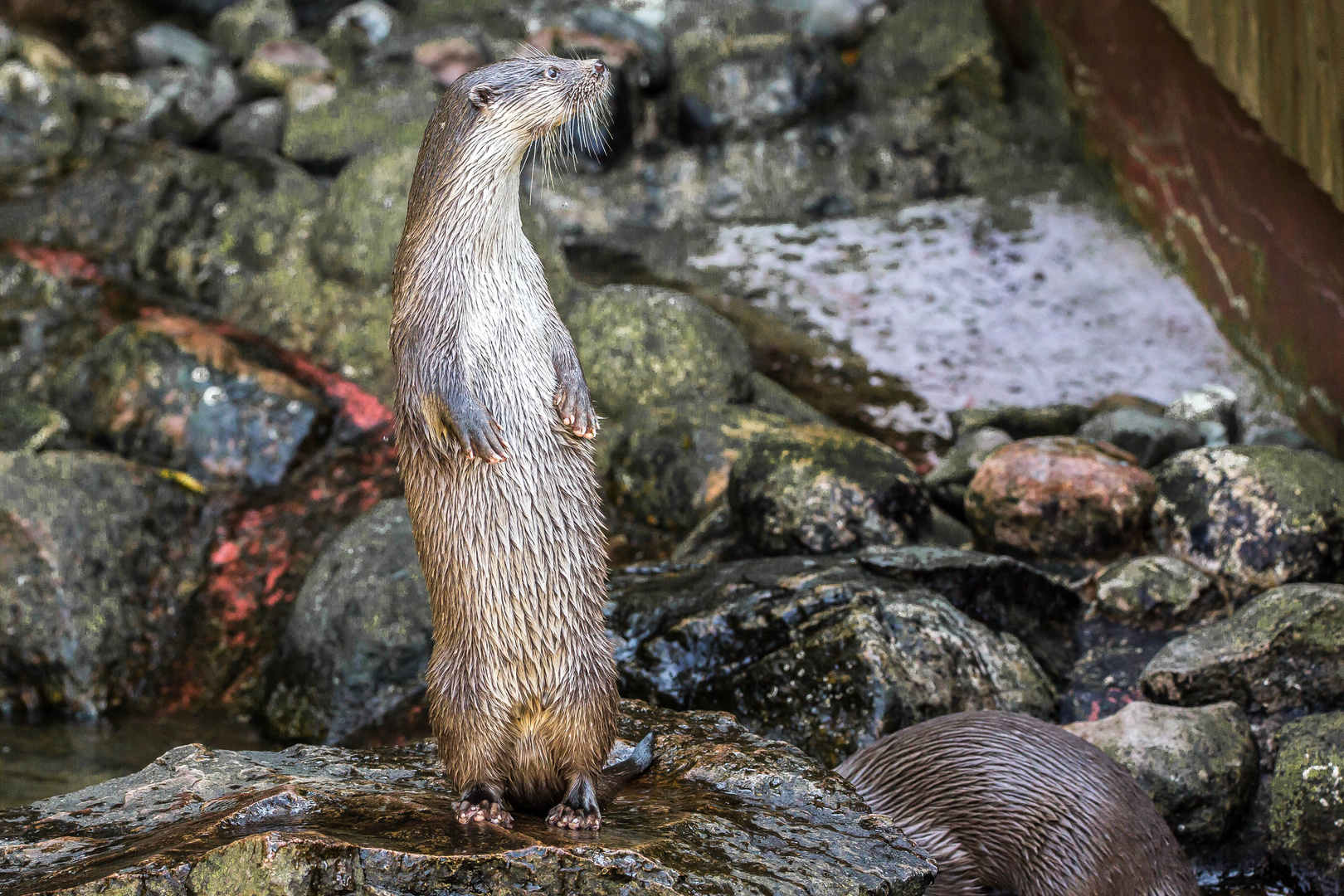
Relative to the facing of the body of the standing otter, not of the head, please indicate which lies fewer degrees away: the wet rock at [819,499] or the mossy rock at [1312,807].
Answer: the mossy rock

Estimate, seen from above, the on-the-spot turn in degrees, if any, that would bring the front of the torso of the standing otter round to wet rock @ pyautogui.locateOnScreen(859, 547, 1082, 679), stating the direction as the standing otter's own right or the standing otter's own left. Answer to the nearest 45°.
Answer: approximately 90° to the standing otter's own left

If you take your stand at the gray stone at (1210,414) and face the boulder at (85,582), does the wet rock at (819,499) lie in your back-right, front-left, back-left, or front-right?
front-left

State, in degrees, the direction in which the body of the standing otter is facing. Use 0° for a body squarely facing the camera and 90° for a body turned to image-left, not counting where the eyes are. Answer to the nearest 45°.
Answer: approximately 315°

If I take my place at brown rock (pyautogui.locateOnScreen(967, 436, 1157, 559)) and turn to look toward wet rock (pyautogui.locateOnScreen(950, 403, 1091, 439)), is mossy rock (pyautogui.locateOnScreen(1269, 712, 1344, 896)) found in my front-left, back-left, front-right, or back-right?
back-right

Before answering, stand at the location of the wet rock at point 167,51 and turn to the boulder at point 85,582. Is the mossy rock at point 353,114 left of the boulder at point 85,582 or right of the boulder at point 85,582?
left
